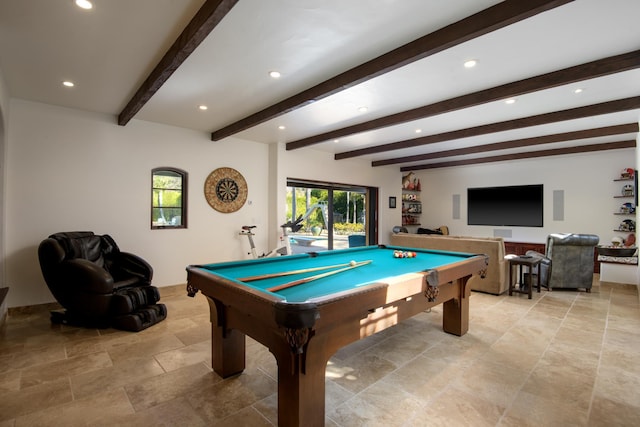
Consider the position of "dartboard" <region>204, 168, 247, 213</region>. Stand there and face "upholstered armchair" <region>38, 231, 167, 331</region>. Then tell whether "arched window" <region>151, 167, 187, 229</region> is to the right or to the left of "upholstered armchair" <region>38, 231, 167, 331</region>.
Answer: right

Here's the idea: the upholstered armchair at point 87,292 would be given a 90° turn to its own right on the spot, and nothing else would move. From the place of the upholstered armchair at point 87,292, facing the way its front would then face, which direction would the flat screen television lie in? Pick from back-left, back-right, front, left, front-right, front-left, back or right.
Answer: back-left

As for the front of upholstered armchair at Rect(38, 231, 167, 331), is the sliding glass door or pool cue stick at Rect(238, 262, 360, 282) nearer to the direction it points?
the pool cue stick

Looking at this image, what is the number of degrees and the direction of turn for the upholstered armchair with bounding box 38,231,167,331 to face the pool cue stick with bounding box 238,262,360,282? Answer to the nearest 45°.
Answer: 0° — it already faces it

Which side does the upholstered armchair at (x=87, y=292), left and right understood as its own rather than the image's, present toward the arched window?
left

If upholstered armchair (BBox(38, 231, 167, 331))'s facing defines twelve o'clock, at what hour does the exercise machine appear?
The exercise machine is roughly at 10 o'clock from the upholstered armchair.

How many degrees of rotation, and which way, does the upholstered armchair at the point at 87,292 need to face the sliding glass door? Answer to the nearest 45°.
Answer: approximately 45° to its left

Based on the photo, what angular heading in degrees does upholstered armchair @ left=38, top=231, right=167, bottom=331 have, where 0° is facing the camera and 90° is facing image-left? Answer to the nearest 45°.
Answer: approximately 315°
